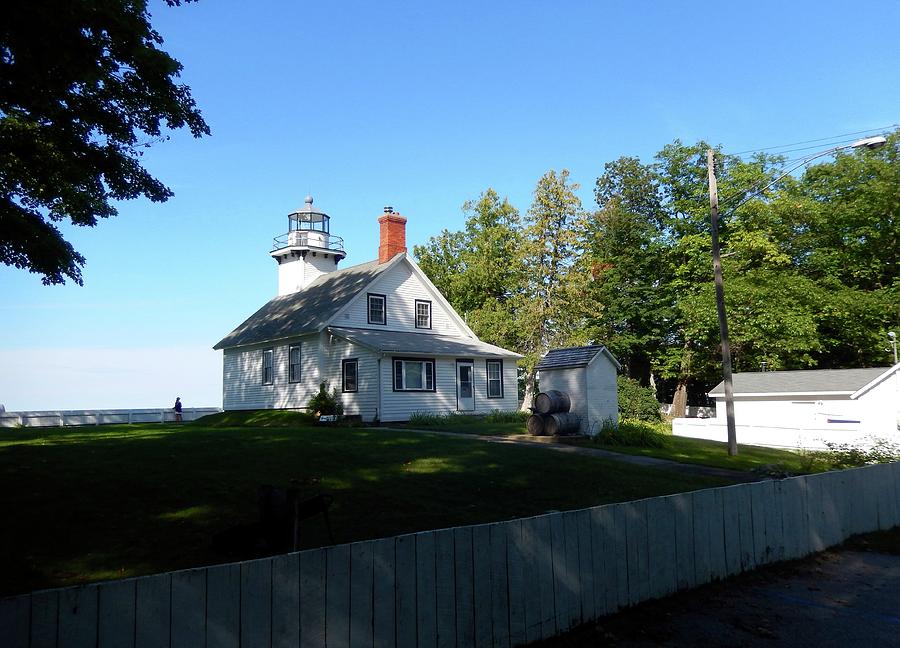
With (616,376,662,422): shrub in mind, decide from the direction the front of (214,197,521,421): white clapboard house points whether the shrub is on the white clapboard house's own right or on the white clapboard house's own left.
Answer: on the white clapboard house's own left

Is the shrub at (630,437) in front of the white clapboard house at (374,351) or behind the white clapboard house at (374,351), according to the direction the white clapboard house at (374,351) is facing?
in front

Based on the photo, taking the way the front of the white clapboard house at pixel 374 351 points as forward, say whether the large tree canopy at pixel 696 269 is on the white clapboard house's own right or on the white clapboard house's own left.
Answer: on the white clapboard house's own left

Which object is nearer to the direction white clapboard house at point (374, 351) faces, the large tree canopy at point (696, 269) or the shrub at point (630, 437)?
the shrub

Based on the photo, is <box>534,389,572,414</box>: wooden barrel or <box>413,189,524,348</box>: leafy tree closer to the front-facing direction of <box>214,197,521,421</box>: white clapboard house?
the wooden barrel

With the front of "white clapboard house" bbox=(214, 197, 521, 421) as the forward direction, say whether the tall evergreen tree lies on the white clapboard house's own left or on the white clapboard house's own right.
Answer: on the white clapboard house's own left

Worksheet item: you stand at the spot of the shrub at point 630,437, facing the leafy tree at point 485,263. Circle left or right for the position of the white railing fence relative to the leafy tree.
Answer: left

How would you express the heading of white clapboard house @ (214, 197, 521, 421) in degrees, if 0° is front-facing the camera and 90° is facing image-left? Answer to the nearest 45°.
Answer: approximately 315°

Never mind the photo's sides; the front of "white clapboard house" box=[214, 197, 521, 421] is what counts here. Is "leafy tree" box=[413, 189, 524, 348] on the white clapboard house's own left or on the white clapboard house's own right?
on the white clapboard house's own left

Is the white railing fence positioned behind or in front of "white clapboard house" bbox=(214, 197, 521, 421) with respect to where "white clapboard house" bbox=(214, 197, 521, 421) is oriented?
behind
